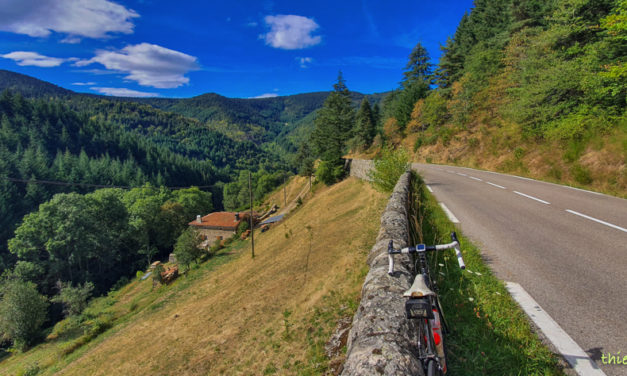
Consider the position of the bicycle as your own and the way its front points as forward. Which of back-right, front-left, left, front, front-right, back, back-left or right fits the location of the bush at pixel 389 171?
front

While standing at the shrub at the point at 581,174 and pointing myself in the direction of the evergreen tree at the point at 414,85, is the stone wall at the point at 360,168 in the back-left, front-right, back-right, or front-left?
front-left

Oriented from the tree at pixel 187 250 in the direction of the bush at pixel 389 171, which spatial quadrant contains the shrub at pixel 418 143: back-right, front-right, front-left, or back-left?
front-left

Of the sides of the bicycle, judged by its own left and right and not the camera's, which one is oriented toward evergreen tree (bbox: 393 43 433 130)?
front

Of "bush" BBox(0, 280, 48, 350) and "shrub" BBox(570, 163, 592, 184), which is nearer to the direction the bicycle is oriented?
the shrub

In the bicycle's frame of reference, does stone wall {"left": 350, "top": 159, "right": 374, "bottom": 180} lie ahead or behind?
ahead

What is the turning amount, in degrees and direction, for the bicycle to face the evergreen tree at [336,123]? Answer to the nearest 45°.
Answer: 0° — it already faces it

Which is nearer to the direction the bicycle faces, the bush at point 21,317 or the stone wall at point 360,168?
the stone wall

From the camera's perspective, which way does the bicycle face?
away from the camera

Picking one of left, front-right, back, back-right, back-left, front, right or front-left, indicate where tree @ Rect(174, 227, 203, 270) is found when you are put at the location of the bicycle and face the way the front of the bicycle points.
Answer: front-left

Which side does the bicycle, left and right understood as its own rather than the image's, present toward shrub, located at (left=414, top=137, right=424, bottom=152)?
front
